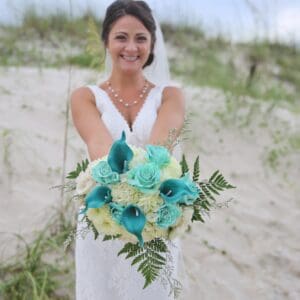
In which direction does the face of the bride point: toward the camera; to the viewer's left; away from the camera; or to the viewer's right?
toward the camera

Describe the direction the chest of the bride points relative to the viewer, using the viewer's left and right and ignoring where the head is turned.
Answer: facing the viewer
